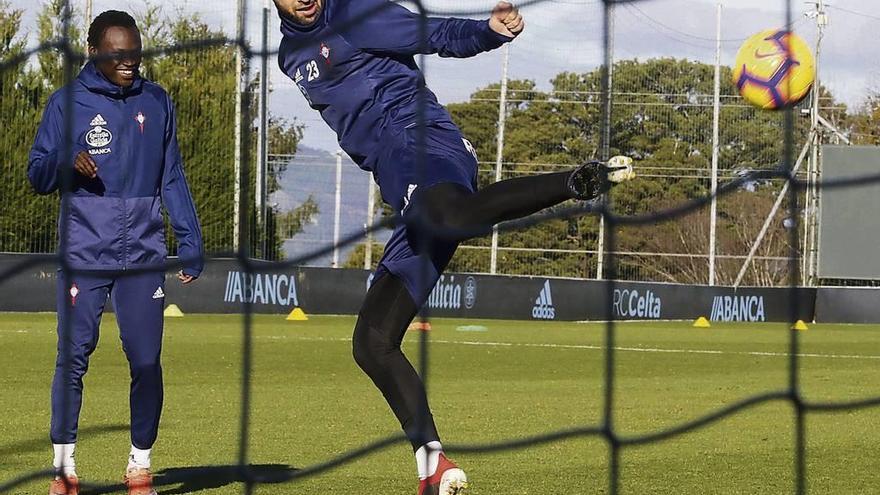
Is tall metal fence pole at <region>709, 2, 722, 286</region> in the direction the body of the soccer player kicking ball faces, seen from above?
no

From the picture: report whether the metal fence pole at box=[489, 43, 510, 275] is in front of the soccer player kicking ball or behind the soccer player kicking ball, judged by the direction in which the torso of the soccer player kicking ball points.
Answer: behind
